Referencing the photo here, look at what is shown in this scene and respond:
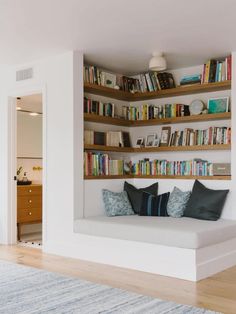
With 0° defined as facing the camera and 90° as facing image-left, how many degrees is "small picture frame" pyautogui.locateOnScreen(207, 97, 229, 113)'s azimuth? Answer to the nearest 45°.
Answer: approximately 45°

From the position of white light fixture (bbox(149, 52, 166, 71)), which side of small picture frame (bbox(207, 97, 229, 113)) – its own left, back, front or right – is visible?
front

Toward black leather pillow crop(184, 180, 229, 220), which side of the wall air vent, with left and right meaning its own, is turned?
left

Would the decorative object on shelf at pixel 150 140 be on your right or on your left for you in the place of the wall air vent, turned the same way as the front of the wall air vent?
on your left

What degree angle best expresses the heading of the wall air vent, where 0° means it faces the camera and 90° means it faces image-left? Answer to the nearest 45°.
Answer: approximately 45°

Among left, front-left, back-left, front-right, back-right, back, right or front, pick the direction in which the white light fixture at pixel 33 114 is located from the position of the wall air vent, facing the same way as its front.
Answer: back-right
